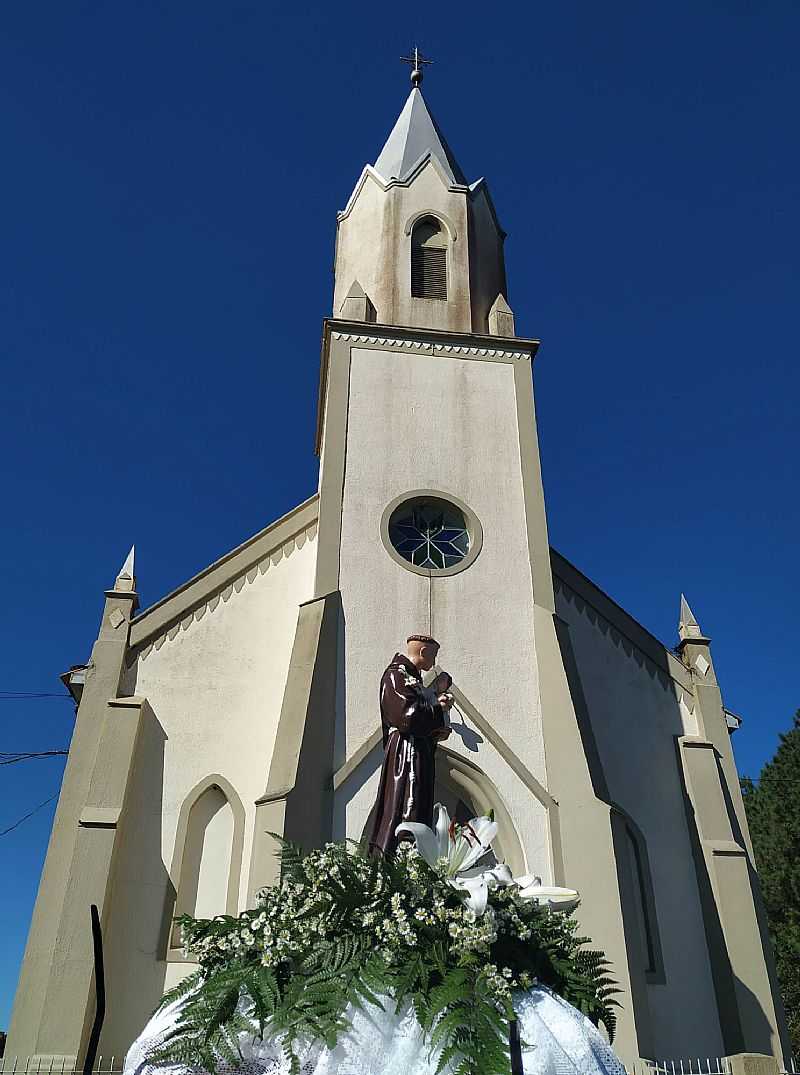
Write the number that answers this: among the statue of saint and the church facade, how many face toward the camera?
1

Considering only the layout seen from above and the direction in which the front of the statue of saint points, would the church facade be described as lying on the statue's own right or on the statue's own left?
on the statue's own left

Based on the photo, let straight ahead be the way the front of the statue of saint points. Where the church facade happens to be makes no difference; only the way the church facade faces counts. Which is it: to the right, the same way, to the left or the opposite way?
to the right

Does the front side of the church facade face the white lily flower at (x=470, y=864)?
yes

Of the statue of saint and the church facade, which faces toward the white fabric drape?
the church facade

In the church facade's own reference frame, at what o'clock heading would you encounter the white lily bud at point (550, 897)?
The white lily bud is roughly at 12 o'clock from the church facade.

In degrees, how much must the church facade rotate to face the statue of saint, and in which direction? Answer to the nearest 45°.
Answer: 0° — it already faces it

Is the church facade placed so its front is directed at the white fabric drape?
yes

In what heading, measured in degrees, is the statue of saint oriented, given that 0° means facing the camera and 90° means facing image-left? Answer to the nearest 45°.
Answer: approximately 270°
